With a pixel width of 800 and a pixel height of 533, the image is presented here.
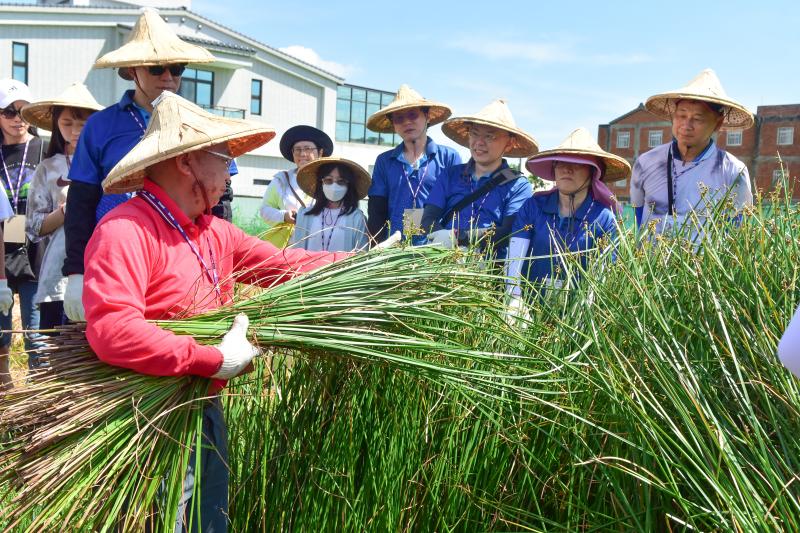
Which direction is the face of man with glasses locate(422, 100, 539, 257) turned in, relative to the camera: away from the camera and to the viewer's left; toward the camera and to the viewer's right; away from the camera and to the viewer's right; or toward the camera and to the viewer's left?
toward the camera and to the viewer's left

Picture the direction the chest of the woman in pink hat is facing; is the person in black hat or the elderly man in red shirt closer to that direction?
the elderly man in red shirt

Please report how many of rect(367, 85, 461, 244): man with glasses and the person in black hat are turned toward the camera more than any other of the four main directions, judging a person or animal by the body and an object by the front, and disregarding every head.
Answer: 2

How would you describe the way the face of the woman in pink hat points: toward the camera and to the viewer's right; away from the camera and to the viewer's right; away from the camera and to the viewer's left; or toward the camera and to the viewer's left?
toward the camera and to the viewer's left

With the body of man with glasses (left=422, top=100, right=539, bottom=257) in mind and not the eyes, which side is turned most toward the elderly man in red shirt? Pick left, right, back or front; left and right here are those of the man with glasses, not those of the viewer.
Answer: front

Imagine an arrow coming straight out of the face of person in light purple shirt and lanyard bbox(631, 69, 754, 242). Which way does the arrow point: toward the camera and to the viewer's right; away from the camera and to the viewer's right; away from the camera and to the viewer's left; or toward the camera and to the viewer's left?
toward the camera and to the viewer's left

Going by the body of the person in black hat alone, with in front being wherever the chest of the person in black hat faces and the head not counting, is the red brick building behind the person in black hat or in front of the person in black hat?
behind

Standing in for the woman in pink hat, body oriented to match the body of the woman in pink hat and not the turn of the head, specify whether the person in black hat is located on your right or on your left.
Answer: on your right

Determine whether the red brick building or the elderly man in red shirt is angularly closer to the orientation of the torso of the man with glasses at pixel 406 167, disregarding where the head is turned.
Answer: the elderly man in red shirt

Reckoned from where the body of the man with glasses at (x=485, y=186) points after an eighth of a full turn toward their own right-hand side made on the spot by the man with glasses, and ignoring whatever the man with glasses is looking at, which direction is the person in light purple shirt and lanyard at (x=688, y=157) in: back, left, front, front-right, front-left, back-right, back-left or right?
back

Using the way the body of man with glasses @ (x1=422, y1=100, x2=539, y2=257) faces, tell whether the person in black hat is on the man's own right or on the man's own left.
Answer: on the man's own right

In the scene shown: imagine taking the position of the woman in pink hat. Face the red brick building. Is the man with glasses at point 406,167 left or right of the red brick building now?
left
